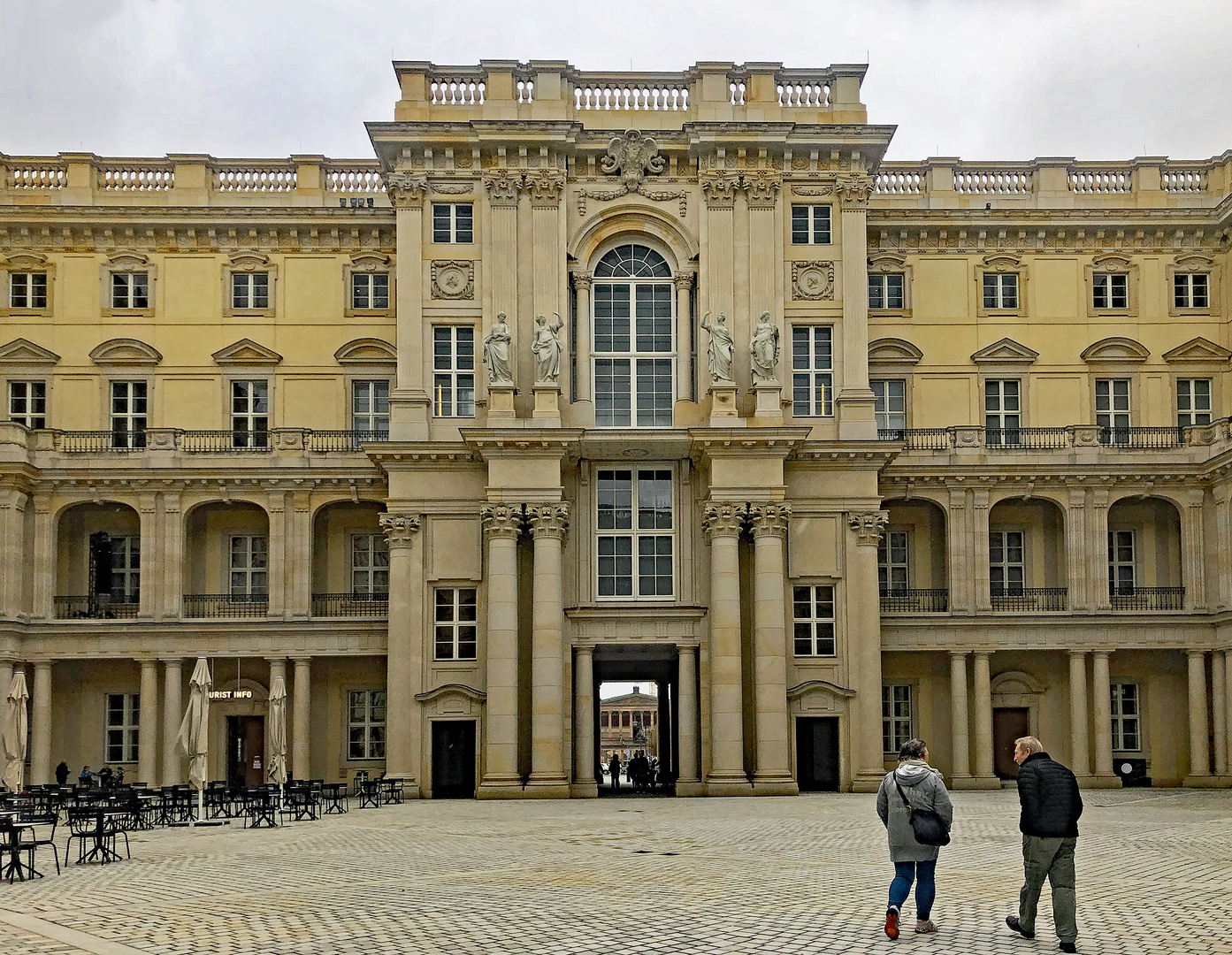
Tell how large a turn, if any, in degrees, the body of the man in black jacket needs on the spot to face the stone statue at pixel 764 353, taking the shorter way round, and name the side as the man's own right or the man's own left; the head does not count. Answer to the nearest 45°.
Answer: approximately 45° to the man's own right

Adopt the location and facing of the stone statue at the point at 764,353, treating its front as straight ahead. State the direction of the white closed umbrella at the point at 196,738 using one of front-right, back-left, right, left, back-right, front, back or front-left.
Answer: front-right

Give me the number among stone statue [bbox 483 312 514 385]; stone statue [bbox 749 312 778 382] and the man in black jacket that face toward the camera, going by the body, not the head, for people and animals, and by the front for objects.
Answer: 2

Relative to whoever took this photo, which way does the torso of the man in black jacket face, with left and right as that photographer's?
facing away from the viewer and to the left of the viewer

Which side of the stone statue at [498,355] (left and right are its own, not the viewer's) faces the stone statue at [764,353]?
left

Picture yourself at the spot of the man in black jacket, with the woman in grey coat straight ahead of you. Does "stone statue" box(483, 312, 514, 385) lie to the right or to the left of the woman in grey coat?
right

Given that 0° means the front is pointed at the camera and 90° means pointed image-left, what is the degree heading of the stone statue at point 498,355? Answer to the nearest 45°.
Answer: approximately 0°

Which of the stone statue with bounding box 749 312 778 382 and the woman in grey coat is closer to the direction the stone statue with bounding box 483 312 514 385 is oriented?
the woman in grey coat

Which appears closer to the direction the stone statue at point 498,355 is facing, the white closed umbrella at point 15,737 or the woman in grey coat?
the woman in grey coat

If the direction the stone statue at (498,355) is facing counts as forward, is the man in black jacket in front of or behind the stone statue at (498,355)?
in front

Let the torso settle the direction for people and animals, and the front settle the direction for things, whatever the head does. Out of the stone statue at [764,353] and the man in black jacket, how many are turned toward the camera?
1

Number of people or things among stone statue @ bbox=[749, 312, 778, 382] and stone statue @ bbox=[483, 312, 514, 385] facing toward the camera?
2
